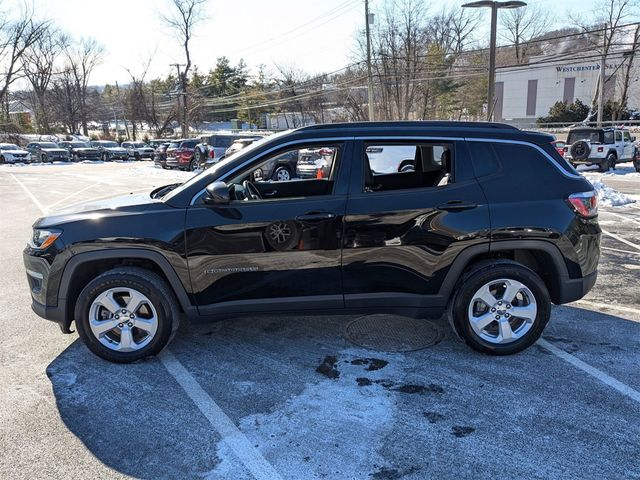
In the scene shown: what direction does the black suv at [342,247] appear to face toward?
to the viewer's left

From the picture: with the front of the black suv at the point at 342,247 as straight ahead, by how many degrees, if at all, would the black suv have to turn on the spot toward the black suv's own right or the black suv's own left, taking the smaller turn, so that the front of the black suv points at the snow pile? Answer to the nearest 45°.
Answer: approximately 135° to the black suv's own right

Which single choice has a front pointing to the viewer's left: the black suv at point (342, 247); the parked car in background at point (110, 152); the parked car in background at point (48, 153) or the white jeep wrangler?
the black suv

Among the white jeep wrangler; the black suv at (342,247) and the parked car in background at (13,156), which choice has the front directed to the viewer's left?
the black suv

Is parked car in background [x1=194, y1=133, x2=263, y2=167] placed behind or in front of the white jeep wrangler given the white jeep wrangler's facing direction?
behind

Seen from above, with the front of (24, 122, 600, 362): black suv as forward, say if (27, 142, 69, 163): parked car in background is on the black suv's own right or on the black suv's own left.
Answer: on the black suv's own right

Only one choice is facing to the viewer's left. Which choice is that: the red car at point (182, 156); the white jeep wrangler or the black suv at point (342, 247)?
the black suv

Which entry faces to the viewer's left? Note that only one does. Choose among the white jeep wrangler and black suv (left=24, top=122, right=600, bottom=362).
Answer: the black suv

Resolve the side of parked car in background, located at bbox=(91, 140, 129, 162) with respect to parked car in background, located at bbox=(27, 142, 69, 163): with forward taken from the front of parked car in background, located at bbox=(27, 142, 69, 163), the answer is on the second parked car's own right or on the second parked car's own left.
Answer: on the second parked car's own left
